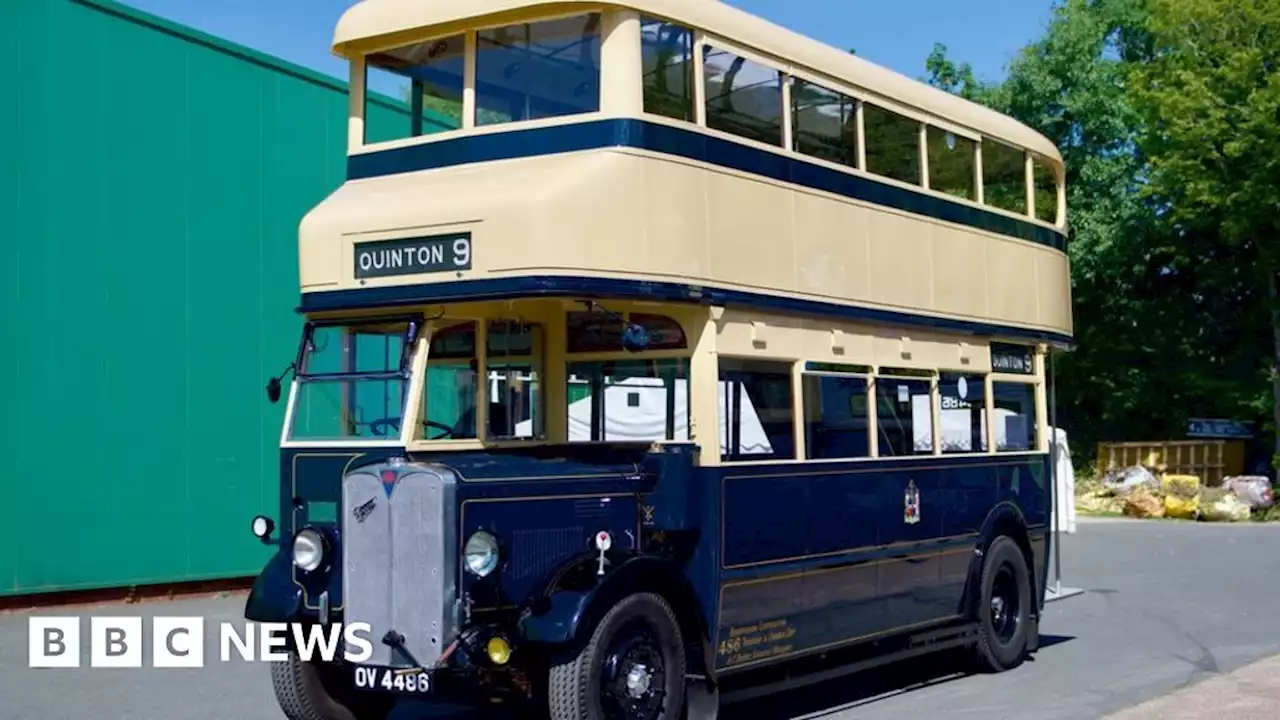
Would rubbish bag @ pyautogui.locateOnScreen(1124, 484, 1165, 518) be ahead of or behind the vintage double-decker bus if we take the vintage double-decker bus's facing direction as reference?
behind

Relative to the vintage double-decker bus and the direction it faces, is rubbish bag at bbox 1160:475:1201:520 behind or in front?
behind

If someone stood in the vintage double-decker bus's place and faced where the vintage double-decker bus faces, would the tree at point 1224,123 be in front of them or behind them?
behind

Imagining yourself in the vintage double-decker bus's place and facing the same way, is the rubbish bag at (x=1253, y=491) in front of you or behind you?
behind

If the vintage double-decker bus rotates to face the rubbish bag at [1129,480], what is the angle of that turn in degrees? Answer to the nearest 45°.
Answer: approximately 180°

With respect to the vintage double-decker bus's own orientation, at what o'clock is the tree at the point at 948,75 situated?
The tree is roughly at 5 o'clock from the vintage double-decker bus.

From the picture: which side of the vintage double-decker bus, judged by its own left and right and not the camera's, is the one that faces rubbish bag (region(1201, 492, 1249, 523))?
back

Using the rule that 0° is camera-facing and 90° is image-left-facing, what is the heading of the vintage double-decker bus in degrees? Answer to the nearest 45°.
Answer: approximately 45°
